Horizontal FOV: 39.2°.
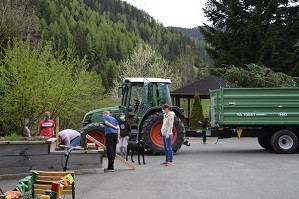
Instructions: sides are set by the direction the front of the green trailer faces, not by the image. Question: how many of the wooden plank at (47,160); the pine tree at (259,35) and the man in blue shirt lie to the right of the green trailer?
1

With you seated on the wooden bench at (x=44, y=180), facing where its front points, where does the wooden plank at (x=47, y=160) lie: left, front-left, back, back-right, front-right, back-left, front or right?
back

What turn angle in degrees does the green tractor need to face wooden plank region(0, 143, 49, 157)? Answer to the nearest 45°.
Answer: approximately 45° to its left

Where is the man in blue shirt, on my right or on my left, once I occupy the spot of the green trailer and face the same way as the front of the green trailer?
on my left

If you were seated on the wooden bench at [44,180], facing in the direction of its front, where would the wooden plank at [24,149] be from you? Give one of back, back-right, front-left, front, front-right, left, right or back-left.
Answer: back

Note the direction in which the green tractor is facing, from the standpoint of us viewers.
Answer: facing to the left of the viewer

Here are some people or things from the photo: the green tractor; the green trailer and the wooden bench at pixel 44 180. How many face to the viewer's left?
2

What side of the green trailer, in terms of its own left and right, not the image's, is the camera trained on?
left

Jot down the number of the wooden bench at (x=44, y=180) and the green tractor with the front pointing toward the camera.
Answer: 1

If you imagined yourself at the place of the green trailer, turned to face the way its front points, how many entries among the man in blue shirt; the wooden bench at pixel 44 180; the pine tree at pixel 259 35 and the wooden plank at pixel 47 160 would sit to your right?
1

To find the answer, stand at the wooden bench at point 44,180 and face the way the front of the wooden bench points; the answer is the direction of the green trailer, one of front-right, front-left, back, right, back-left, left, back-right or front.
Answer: back-left

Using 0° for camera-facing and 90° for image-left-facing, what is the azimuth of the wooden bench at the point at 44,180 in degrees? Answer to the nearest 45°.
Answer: approximately 0°
